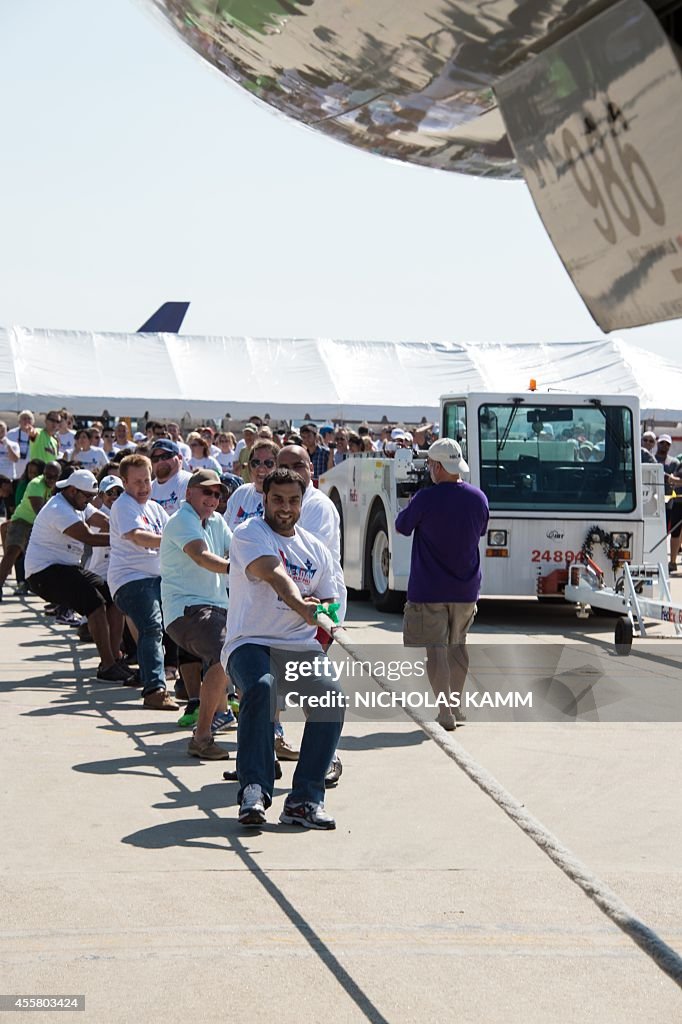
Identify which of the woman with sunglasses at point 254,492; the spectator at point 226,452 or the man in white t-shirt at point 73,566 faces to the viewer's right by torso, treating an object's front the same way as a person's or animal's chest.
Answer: the man in white t-shirt

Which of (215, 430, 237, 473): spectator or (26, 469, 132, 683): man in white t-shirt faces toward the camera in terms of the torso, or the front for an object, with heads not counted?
the spectator

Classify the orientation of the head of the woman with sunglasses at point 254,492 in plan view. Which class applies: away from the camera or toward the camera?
toward the camera

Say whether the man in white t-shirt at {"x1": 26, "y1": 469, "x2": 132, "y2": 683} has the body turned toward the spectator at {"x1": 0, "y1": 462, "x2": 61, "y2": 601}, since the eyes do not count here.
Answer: no

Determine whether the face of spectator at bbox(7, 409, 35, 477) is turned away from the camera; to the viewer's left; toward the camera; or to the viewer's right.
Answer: toward the camera

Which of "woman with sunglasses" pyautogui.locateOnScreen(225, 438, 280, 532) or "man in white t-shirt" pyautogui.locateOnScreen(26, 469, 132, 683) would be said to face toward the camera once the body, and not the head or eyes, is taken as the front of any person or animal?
the woman with sunglasses

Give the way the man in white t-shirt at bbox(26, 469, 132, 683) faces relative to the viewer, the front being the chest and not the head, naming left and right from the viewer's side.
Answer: facing to the right of the viewer

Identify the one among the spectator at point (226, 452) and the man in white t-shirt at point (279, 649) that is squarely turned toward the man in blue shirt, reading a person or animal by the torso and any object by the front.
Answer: the spectator

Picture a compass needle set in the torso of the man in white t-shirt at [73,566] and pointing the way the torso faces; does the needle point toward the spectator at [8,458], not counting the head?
no

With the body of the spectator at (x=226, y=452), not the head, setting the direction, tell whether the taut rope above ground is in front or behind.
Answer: in front

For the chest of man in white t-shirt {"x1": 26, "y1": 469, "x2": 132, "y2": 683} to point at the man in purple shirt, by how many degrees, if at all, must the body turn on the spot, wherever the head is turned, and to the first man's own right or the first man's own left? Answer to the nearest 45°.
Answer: approximately 45° to the first man's own right

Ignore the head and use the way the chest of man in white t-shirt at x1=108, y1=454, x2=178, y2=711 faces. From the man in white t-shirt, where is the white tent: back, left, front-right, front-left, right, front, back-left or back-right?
back-left

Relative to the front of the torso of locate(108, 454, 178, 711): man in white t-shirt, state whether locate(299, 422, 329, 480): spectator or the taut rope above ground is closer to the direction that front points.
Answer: the taut rope above ground

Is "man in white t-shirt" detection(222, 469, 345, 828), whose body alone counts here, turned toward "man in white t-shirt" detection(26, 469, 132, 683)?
no

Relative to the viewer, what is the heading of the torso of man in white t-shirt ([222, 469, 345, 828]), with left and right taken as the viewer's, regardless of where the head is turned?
facing the viewer and to the right of the viewer
